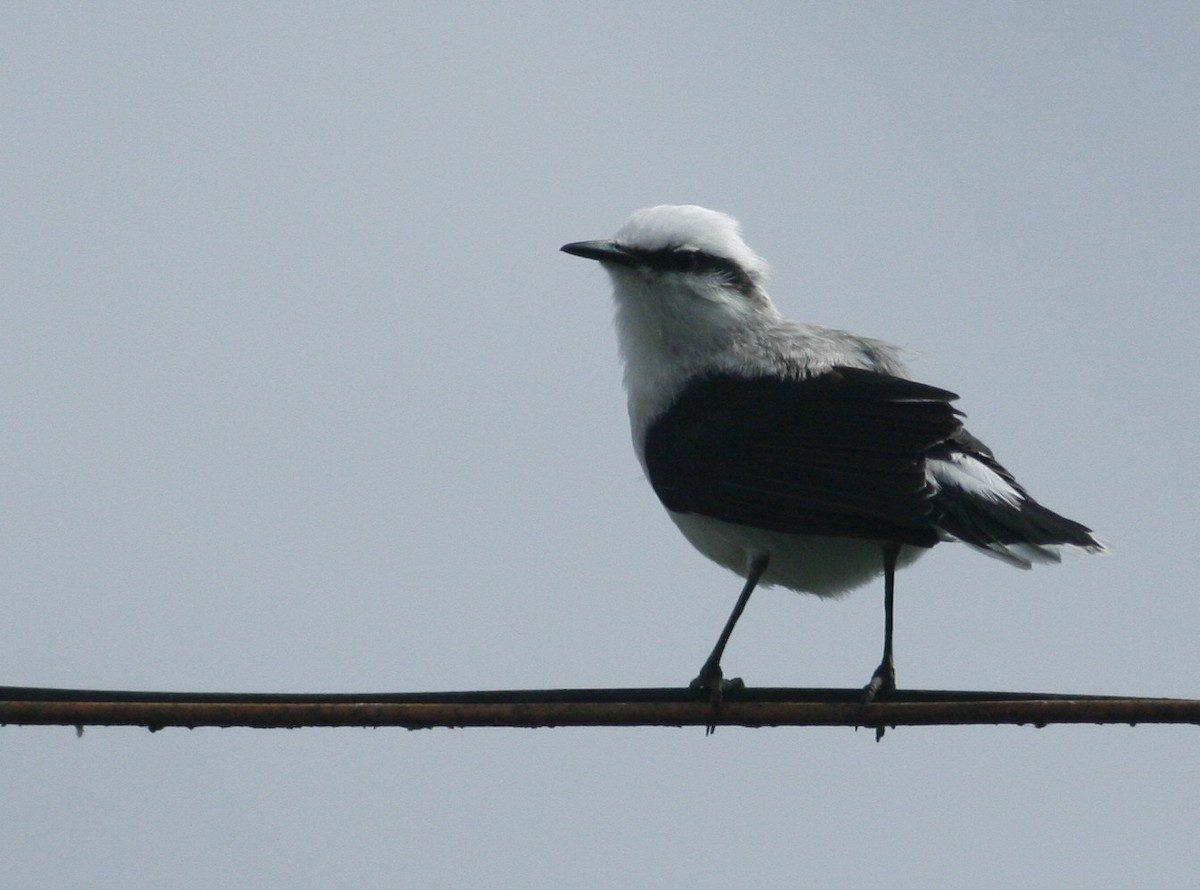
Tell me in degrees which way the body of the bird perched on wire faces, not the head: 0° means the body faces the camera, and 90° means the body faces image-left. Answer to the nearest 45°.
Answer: approximately 90°
